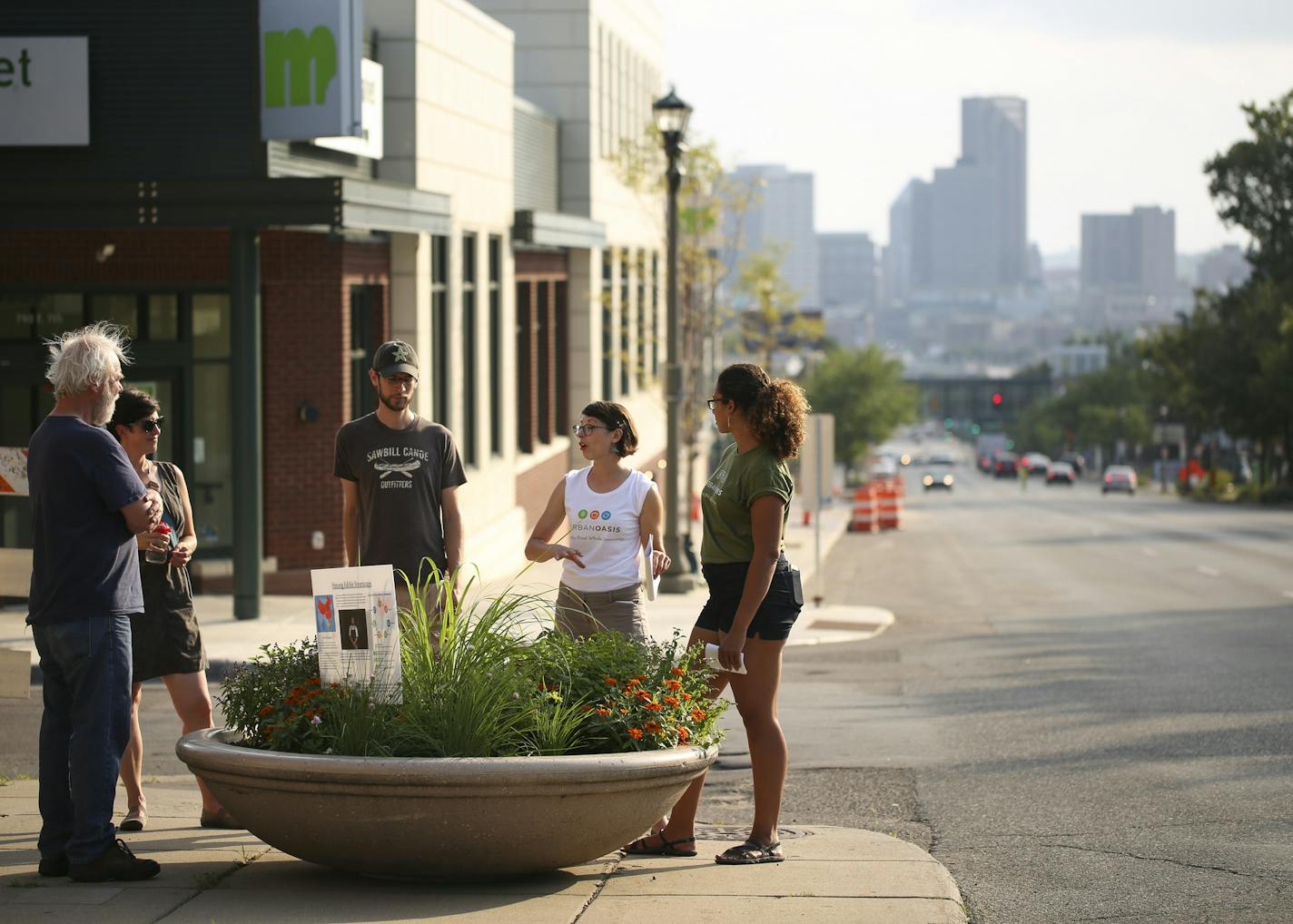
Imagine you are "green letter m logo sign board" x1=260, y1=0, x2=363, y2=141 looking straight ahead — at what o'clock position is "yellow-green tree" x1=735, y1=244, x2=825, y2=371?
The yellow-green tree is roughly at 7 o'clock from the green letter m logo sign board.

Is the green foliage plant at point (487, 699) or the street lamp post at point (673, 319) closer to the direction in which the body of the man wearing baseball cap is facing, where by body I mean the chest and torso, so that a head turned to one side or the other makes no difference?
the green foliage plant

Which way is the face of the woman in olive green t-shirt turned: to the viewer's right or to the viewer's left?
to the viewer's left

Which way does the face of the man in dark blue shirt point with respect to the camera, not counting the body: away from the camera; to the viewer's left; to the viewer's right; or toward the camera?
to the viewer's right

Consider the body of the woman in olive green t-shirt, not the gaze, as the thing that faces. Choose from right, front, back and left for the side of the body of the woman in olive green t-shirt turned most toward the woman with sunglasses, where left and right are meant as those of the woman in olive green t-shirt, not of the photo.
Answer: front

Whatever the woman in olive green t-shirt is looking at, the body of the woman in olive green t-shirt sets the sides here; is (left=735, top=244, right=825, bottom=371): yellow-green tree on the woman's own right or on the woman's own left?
on the woman's own right

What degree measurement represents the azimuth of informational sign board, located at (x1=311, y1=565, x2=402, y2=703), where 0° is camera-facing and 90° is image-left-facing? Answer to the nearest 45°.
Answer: approximately 0°

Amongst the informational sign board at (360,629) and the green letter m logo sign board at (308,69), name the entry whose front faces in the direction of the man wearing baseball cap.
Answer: the green letter m logo sign board at (308,69)

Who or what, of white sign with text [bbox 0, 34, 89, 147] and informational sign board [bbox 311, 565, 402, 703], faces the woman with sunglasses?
the white sign with text

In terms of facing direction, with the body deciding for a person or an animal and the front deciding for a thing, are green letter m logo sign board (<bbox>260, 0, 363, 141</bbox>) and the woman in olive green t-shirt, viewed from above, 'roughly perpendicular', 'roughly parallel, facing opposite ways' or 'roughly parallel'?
roughly perpendicular
